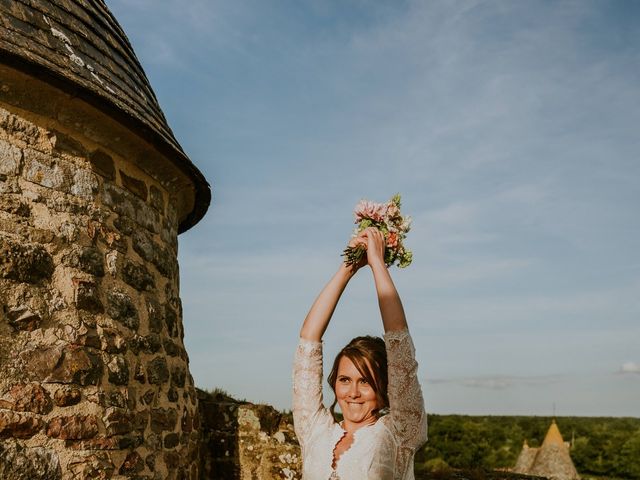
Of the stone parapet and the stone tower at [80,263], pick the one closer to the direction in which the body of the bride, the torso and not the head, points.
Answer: the stone tower

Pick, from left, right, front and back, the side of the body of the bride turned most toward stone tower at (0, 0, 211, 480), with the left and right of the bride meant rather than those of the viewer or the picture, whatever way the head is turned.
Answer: right

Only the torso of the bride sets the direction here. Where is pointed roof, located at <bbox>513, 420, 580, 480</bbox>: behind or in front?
behind

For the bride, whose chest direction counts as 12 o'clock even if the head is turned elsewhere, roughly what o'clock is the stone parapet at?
The stone parapet is roughly at 4 o'clock from the bride.

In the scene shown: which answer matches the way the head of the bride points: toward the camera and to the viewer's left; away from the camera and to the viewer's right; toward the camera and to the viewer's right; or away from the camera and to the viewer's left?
toward the camera and to the viewer's left

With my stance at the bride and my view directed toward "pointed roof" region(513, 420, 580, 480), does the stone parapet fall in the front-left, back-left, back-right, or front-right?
front-left
